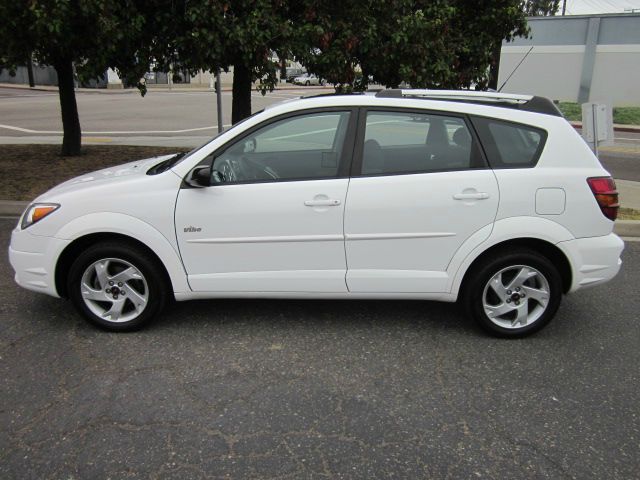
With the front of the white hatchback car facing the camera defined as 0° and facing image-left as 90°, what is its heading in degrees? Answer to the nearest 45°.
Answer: approximately 90°
